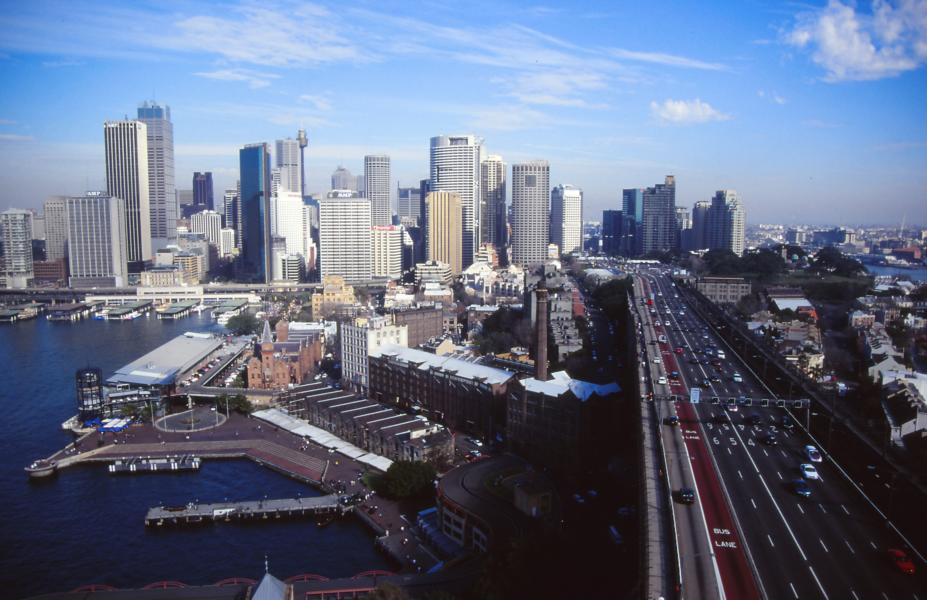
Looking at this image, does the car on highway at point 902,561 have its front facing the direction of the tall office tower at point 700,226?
no

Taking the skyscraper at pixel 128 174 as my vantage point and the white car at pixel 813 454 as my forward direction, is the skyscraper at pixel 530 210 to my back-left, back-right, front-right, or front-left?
front-left

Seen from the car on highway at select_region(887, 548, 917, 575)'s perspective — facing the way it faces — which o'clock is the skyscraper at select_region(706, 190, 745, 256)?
The skyscraper is roughly at 7 o'clock from the car on highway.

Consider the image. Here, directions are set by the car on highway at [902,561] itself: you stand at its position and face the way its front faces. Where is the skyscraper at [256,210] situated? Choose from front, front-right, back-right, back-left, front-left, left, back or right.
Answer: back

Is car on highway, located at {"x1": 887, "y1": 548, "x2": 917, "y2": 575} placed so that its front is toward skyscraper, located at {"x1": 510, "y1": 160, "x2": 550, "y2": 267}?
no

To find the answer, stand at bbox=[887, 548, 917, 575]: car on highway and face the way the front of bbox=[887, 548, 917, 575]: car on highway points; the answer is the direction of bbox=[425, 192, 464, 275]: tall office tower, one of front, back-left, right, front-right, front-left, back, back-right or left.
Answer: back

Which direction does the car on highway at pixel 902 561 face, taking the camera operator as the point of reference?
facing the viewer and to the right of the viewer

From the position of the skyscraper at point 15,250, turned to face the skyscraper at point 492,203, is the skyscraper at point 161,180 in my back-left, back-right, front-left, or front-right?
front-left

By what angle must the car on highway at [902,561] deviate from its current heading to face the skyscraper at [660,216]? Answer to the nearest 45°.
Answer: approximately 135° to its left

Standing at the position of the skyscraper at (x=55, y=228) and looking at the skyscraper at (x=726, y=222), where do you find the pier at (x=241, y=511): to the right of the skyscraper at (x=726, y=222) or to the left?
right

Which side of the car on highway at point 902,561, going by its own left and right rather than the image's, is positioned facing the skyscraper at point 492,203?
back

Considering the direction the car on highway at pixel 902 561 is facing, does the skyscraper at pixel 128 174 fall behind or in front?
behind

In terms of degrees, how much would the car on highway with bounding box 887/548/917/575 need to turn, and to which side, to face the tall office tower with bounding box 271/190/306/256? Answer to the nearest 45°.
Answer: approximately 180°

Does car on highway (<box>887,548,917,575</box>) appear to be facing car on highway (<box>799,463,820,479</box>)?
no

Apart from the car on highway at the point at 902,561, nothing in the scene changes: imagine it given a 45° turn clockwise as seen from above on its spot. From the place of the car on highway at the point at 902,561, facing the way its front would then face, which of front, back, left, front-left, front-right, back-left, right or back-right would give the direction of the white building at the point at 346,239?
back-right
